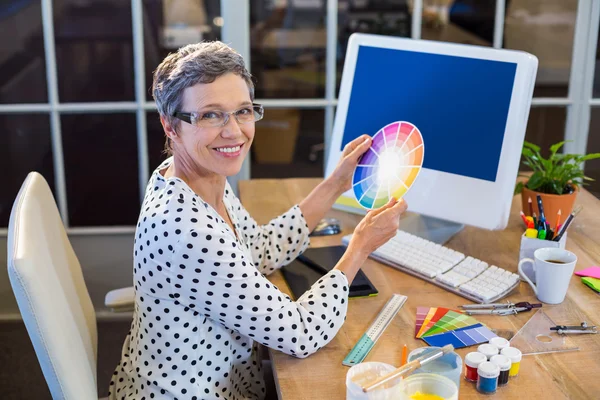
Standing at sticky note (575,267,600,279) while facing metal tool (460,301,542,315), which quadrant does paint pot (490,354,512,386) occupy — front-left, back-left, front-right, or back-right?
front-left

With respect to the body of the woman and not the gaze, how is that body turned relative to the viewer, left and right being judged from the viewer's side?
facing to the right of the viewer

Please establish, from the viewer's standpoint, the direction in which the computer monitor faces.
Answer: facing the viewer and to the left of the viewer

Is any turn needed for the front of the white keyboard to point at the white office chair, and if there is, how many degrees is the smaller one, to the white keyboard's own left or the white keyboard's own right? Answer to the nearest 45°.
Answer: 0° — it already faces it
